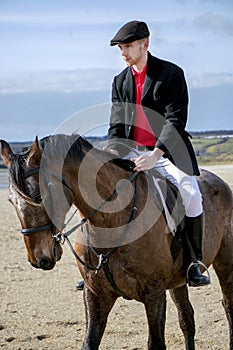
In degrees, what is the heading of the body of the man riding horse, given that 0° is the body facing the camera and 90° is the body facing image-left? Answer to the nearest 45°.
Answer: approximately 45°

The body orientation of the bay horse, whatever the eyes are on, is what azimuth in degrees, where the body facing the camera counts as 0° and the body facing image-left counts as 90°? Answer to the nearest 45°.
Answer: approximately 45°
